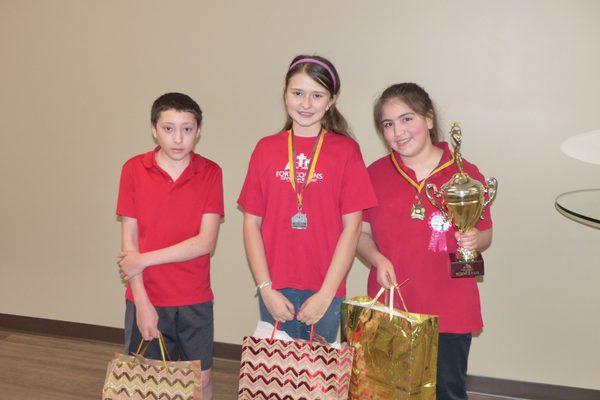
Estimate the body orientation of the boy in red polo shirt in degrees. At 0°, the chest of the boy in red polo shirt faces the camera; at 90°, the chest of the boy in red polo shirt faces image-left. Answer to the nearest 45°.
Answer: approximately 0°

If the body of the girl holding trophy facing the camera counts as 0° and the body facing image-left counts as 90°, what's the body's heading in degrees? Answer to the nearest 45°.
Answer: approximately 0°

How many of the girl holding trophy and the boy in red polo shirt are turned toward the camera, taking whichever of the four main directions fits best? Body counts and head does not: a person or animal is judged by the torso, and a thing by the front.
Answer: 2

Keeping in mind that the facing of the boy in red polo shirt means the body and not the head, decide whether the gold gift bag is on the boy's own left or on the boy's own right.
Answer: on the boy's own left

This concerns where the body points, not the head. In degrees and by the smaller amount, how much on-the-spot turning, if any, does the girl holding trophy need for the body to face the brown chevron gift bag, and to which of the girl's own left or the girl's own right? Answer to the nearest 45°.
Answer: approximately 90° to the girl's own right

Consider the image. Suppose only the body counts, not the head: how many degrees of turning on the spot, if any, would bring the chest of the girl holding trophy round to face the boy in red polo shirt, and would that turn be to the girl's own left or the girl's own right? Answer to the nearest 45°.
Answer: approximately 90° to the girl's own right
